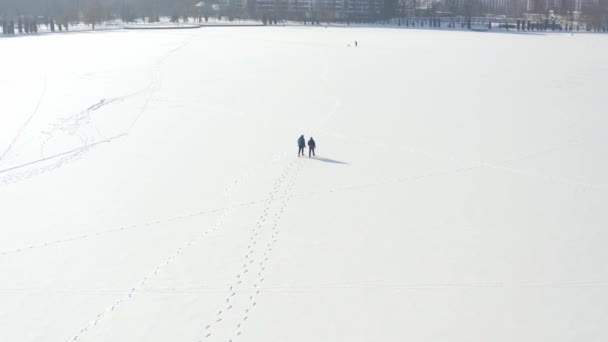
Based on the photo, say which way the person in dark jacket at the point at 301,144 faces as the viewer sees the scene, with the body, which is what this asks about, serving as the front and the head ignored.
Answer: away from the camera
